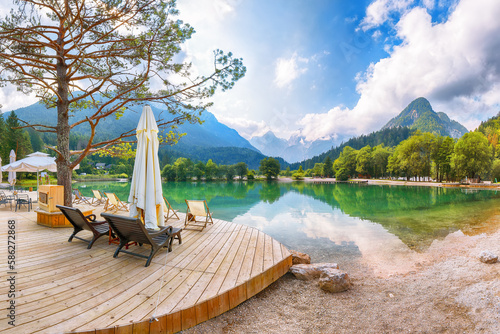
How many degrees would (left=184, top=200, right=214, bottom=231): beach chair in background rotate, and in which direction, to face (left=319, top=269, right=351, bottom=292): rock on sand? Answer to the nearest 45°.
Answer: approximately 90° to its right

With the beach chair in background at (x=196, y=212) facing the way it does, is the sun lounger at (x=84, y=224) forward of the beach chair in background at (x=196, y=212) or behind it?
behind

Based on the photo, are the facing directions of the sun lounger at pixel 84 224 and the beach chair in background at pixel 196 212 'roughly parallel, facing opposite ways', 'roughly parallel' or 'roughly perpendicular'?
roughly parallel

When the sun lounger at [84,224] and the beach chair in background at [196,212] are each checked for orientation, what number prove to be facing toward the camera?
0

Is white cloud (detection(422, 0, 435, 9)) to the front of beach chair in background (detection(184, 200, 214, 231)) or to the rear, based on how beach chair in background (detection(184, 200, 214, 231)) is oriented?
to the front

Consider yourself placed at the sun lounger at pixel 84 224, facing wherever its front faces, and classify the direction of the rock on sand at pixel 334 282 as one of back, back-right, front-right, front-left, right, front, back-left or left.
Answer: right

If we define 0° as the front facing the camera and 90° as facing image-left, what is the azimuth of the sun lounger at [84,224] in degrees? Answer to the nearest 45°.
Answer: approximately 225°

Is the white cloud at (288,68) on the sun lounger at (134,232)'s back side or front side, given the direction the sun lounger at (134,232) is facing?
on the front side

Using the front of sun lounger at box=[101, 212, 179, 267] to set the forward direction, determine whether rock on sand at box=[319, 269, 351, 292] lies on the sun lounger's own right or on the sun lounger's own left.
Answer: on the sun lounger's own right

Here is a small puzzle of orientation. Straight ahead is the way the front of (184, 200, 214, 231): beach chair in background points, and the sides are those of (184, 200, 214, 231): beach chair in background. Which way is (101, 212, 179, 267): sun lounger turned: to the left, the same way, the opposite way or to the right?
the same way

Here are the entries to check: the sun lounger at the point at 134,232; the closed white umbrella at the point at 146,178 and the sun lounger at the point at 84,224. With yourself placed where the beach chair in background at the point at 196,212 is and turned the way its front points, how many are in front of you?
0
